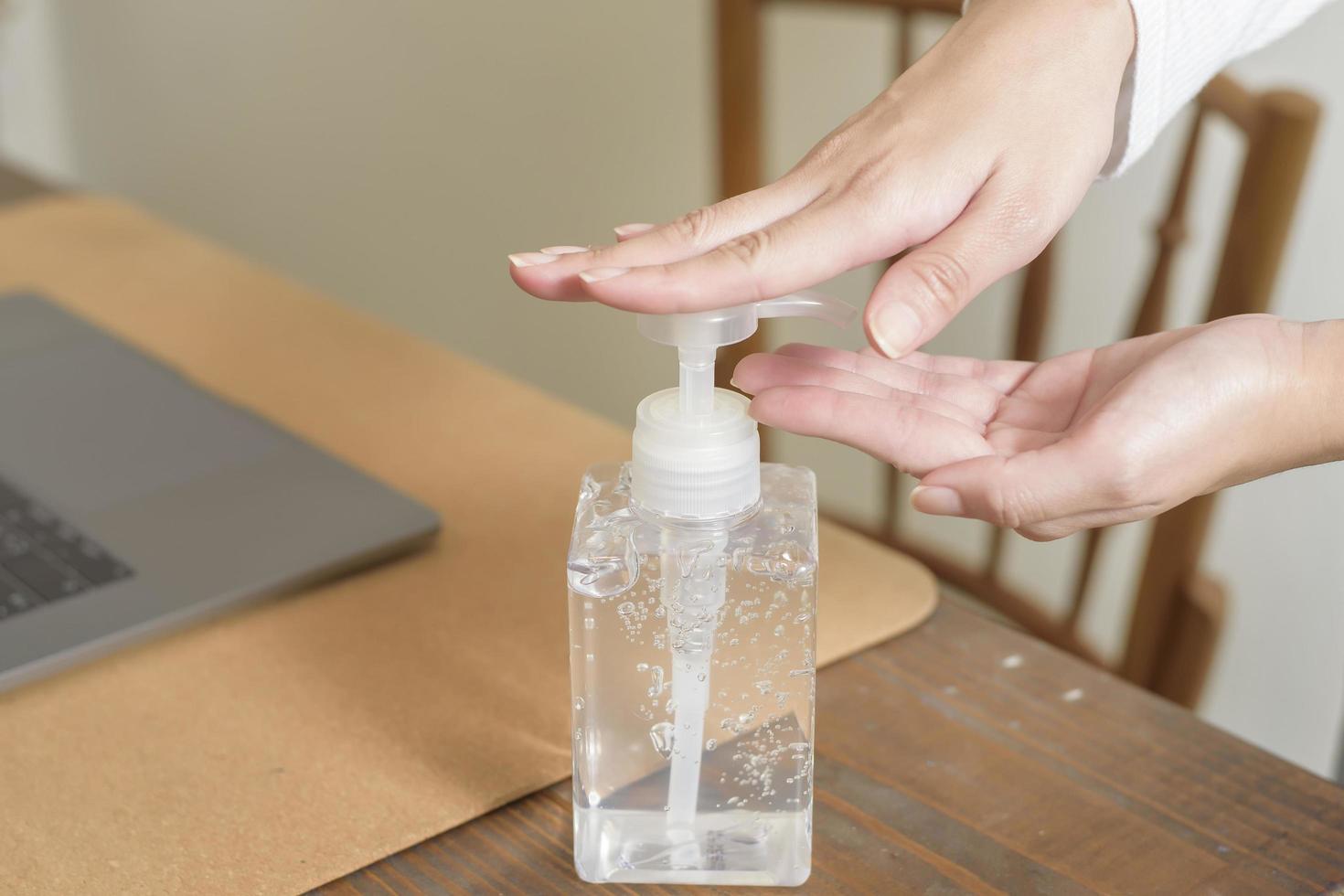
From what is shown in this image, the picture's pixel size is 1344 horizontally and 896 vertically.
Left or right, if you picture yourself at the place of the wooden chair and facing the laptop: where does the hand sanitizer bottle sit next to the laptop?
left

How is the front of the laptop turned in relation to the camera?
facing away from the viewer and to the right of the viewer
